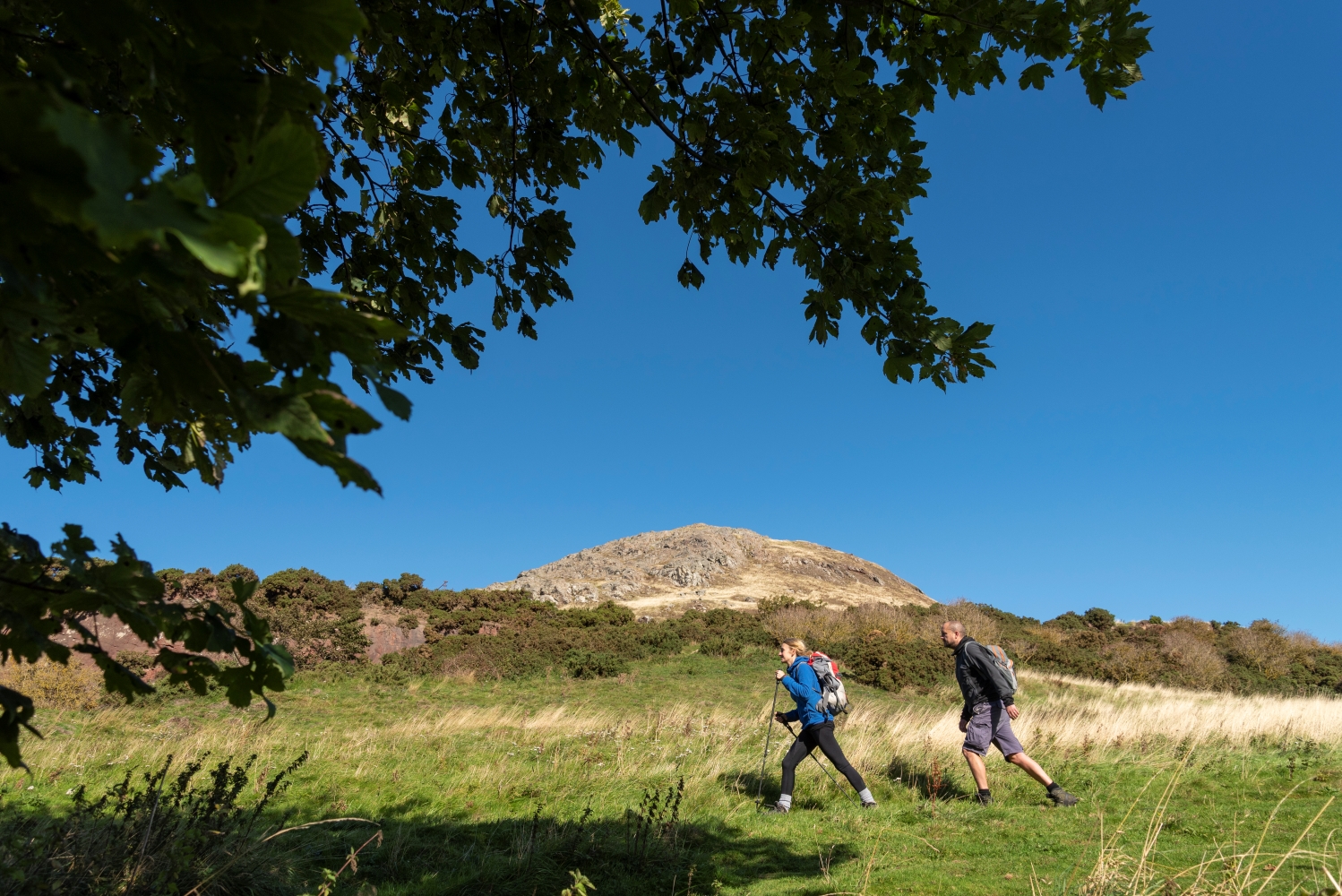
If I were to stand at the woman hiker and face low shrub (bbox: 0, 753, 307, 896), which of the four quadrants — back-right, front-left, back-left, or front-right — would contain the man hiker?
back-left

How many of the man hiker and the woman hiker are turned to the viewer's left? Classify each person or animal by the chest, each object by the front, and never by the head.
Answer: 2

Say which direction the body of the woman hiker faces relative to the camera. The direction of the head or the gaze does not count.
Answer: to the viewer's left

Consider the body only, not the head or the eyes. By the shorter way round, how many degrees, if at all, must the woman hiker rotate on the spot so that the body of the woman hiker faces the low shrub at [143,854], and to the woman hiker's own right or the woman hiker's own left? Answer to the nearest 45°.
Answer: approximately 45° to the woman hiker's own left

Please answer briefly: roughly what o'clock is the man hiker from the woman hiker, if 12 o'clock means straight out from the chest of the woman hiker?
The man hiker is roughly at 6 o'clock from the woman hiker.

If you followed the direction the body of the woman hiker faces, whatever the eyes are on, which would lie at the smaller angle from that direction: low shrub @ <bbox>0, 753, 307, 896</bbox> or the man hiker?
the low shrub

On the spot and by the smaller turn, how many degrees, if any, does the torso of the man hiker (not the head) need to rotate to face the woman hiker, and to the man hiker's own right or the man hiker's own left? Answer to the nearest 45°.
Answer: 0° — they already face them

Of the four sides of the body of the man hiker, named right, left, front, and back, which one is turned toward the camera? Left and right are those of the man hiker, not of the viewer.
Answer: left

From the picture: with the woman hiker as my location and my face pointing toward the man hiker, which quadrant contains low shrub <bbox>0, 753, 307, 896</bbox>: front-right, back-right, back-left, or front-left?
back-right
